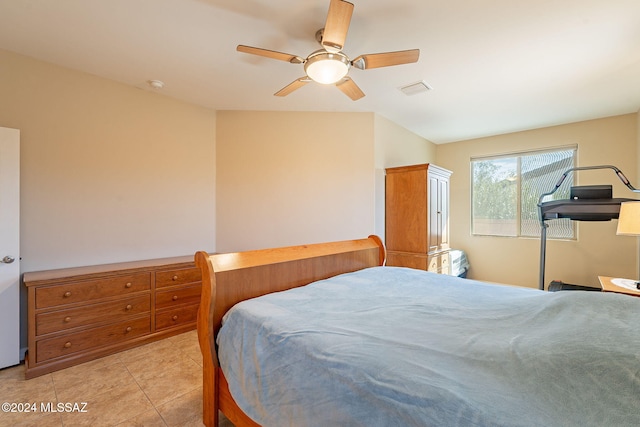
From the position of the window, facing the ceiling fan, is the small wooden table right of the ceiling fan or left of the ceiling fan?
left

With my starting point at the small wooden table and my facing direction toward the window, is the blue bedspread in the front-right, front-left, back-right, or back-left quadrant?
back-left

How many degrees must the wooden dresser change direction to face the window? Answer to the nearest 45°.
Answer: approximately 45° to its left

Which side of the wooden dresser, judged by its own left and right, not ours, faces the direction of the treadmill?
front

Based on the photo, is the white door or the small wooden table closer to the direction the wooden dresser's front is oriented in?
the small wooden table

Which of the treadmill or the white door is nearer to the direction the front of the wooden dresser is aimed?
the treadmill

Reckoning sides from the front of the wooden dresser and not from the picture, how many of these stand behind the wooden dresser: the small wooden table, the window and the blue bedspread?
0

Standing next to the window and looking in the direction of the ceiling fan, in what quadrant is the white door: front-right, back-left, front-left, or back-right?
front-right

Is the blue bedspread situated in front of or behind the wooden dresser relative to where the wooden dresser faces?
in front

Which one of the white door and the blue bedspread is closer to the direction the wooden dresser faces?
the blue bedspread

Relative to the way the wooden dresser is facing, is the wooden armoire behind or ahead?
ahead

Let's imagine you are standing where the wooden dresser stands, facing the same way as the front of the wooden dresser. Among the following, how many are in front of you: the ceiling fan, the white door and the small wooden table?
2

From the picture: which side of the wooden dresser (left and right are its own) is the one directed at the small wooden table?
front

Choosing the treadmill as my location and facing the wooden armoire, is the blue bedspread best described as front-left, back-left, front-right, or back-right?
front-left

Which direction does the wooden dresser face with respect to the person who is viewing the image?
facing the viewer and to the right of the viewer

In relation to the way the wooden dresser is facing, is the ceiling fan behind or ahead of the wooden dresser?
ahead
